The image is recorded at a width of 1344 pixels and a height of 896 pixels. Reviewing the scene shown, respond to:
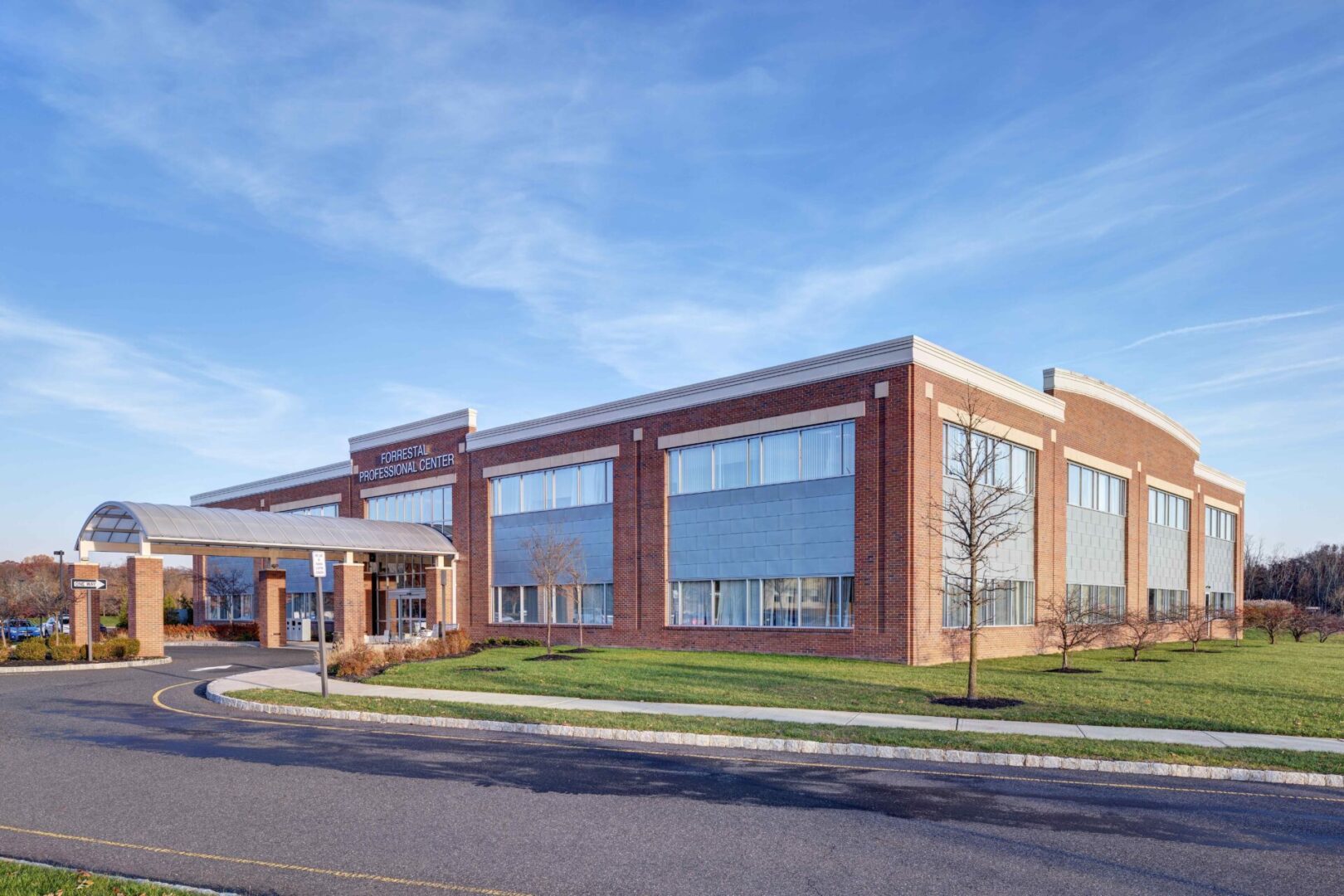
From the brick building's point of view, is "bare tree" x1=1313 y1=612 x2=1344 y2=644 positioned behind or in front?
behind

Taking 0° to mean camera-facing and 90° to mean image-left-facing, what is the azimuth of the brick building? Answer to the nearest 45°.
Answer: approximately 45°
